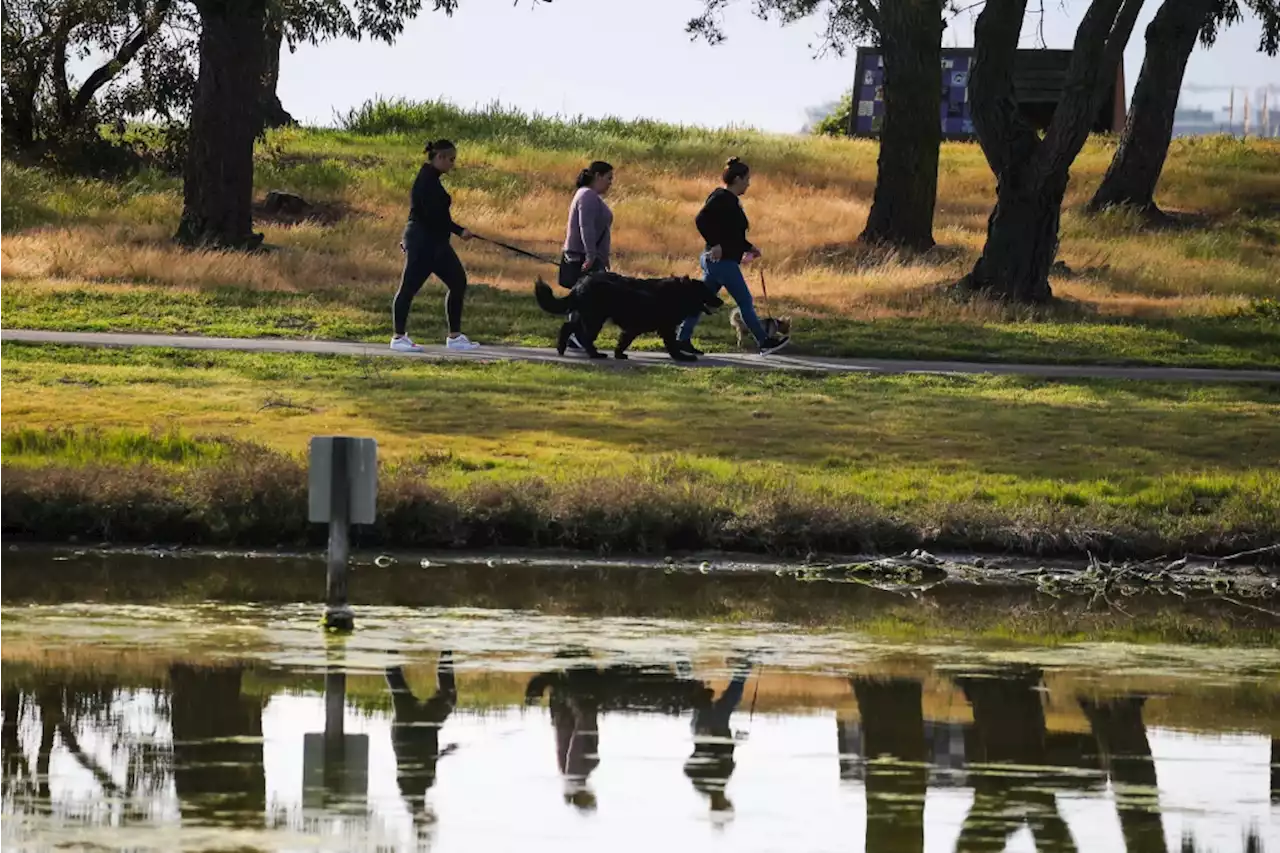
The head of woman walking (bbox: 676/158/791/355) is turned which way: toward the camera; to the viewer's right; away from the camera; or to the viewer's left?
to the viewer's right

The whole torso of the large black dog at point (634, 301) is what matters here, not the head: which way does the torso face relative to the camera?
to the viewer's right

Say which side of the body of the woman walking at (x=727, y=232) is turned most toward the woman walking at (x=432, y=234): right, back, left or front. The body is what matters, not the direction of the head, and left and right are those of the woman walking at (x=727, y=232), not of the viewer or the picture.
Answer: back

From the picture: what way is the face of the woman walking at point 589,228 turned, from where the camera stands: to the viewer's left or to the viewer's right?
to the viewer's right

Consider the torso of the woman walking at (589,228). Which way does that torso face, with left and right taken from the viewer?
facing to the right of the viewer

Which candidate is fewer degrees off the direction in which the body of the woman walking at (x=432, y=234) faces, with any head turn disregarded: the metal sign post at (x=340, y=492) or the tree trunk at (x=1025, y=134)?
the tree trunk

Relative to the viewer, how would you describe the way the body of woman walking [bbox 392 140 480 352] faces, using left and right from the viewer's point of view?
facing to the right of the viewer

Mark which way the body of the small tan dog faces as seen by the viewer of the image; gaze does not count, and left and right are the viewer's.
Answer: facing to the right of the viewer

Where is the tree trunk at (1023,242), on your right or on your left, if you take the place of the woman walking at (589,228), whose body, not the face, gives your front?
on your left

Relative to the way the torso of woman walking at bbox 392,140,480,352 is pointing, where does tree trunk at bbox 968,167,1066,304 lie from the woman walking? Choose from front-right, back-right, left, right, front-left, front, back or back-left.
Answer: front-left

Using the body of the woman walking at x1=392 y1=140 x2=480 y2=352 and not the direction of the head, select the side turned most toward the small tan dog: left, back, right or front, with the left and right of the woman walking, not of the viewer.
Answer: front

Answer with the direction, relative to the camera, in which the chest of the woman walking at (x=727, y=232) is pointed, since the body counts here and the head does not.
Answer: to the viewer's right

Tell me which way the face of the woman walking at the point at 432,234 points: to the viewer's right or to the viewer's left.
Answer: to the viewer's right
